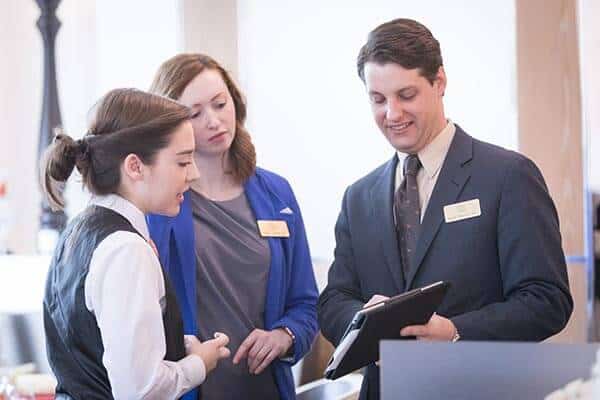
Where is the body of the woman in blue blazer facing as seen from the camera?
toward the camera

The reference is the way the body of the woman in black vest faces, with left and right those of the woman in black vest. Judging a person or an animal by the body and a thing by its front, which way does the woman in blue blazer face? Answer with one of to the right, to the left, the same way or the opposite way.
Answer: to the right

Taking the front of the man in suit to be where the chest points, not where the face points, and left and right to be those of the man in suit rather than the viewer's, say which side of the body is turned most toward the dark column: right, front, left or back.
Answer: right

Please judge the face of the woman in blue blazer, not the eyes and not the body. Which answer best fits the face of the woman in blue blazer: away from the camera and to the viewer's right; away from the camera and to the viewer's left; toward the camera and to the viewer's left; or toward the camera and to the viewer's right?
toward the camera and to the viewer's left

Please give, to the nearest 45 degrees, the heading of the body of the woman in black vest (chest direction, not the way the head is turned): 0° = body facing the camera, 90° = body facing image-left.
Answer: approximately 270°

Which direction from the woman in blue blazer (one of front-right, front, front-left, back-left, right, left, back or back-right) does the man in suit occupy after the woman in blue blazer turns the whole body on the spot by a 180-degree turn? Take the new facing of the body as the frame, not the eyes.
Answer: back-right

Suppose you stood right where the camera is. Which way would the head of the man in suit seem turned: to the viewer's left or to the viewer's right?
to the viewer's left

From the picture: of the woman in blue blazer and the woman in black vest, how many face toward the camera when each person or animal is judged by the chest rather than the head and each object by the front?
1

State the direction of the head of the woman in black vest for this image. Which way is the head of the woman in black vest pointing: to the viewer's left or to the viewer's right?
to the viewer's right

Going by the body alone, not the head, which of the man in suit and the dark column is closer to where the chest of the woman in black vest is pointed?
the man in suit

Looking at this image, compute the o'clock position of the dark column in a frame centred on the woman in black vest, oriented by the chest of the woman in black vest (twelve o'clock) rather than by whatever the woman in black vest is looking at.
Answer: The dark column is roughly at 9 o'clock from the woman in black vest.

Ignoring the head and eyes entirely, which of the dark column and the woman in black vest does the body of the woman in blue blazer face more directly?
the woman in black vest

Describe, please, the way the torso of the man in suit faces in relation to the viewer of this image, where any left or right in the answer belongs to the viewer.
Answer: facing the viewer and to the left of the viewer

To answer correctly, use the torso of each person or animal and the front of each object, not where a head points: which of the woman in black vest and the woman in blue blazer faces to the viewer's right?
the woman in black vest
